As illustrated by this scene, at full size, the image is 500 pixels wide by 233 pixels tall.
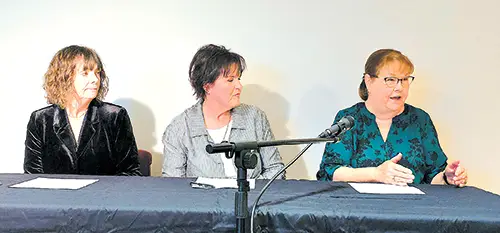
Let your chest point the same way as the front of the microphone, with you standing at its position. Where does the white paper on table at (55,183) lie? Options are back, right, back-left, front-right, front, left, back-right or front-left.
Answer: back

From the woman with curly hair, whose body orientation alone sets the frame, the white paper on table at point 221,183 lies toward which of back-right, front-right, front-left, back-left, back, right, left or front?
front-left

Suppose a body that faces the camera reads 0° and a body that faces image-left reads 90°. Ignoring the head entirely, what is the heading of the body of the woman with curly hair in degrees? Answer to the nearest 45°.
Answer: approximately 0°

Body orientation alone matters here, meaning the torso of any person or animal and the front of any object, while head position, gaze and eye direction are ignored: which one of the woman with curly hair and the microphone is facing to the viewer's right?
the microphone

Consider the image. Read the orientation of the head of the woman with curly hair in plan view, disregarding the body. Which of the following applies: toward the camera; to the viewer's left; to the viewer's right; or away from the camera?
to the viewer's right

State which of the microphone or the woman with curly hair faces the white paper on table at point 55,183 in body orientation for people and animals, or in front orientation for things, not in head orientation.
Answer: the woman with curly hair

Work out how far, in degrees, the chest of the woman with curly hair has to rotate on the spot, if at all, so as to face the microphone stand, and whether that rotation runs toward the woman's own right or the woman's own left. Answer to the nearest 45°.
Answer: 0° — they already face it

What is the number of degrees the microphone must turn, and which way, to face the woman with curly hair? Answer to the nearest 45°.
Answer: approximately 135° to its left

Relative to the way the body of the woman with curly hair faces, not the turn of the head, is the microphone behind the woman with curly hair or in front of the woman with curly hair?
in front

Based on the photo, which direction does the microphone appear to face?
to the viewer's right

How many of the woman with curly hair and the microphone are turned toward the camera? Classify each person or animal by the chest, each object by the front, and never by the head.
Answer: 1
